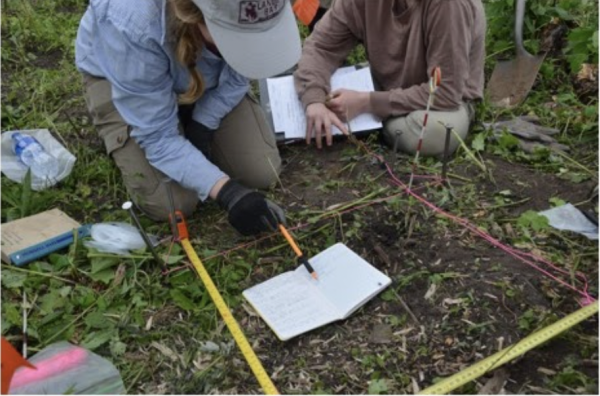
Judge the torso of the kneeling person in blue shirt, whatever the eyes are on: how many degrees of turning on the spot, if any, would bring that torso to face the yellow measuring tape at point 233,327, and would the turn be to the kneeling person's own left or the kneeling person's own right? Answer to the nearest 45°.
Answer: approximately 45° to the kneeling person's own right

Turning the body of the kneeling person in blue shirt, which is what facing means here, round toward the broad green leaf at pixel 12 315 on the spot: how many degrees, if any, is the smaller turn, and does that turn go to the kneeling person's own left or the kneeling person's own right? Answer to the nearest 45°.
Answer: approximately 90° to the kneeling person's own right

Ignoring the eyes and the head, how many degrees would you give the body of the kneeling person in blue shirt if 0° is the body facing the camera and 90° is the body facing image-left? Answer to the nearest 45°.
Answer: approximately 315°

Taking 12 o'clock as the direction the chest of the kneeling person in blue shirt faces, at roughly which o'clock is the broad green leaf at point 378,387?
The broad green leaf is roughly at 1 o'clock from the kneeling person in blue shirt.

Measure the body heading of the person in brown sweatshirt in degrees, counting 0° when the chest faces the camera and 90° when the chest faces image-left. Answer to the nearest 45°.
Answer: approximately 45°

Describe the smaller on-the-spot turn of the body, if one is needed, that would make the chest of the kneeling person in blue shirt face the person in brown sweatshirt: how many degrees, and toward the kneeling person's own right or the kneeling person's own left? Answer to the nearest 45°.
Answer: approximately 45° to the kneeling person's own left

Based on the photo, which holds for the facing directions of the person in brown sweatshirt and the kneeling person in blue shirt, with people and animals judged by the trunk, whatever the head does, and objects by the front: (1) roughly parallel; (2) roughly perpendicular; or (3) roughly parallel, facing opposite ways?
roughly perpendicular
